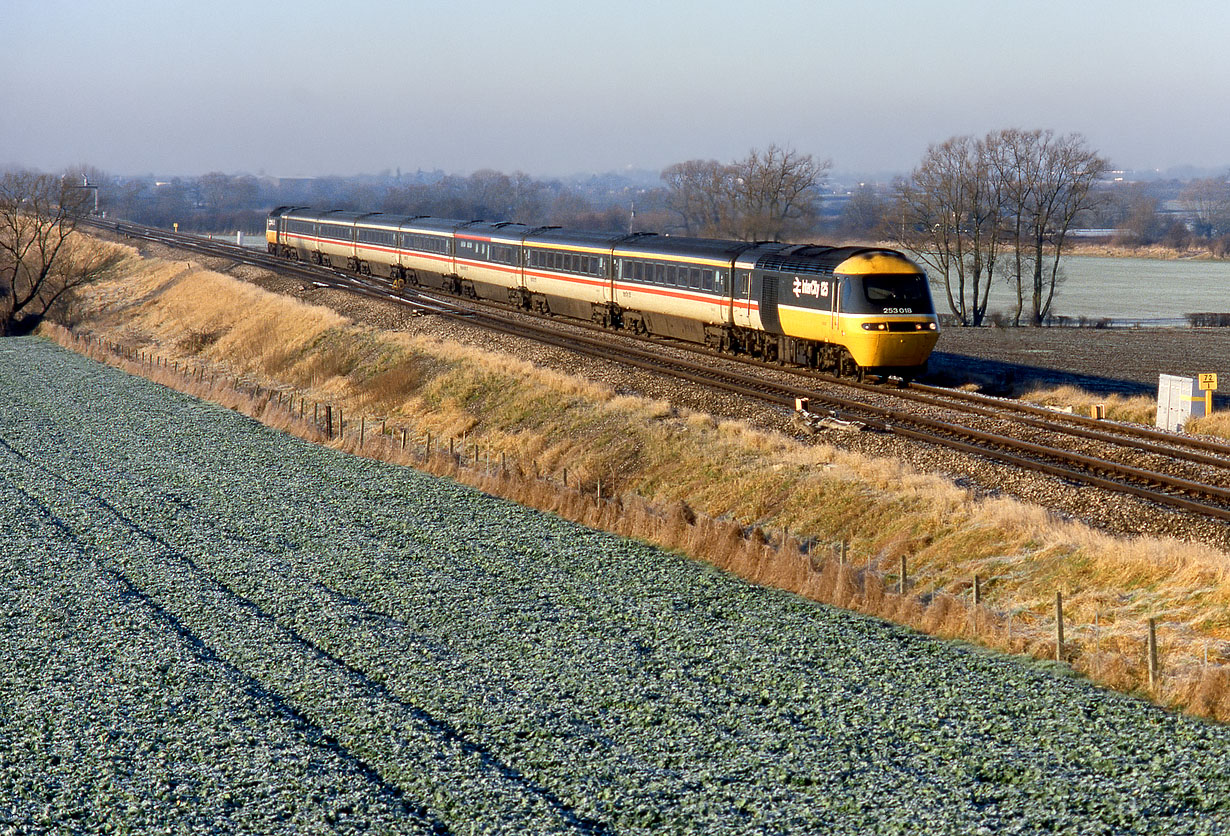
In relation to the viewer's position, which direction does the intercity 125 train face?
facing the viewer and to the right of the viewer

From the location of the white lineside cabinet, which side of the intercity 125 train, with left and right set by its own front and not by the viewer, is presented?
front

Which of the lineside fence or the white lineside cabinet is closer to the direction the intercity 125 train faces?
the white lineside cabinet
